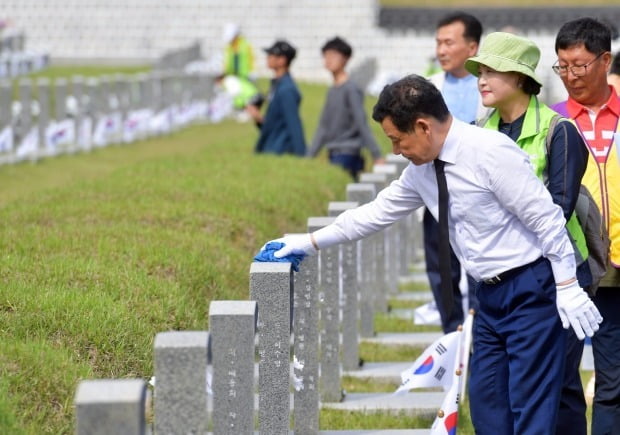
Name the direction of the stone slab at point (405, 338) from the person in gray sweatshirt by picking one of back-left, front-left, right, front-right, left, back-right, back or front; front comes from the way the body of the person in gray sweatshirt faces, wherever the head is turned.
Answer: front-left

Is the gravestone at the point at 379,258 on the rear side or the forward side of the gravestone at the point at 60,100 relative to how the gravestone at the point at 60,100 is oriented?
on the forward side

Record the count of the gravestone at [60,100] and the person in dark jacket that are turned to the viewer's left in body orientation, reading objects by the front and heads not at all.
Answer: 1

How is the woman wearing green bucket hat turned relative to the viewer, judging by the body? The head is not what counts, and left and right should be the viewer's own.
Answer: facing the viewer and to the left of the viewer

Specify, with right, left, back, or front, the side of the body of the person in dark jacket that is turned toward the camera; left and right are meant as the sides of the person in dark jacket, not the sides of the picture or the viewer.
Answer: left

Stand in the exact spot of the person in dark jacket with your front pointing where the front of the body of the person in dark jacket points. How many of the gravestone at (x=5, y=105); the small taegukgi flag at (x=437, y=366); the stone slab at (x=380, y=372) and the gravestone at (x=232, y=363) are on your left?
3

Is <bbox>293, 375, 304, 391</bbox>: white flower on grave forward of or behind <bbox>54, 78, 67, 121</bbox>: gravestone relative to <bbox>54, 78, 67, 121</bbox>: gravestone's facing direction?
forward

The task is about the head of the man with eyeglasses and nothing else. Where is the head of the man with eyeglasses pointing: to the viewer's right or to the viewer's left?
to the viewer's left

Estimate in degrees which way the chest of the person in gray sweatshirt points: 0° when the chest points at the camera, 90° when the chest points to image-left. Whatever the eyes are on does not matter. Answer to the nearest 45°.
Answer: approximately 45°

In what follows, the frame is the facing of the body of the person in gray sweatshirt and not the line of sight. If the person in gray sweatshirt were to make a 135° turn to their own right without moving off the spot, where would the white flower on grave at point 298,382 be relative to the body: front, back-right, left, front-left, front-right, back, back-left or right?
back

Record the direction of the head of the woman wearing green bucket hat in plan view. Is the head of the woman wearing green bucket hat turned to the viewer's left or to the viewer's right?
to the viewer's left

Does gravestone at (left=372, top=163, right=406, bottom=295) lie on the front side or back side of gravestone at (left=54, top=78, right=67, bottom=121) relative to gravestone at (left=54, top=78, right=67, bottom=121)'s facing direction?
on the front side
